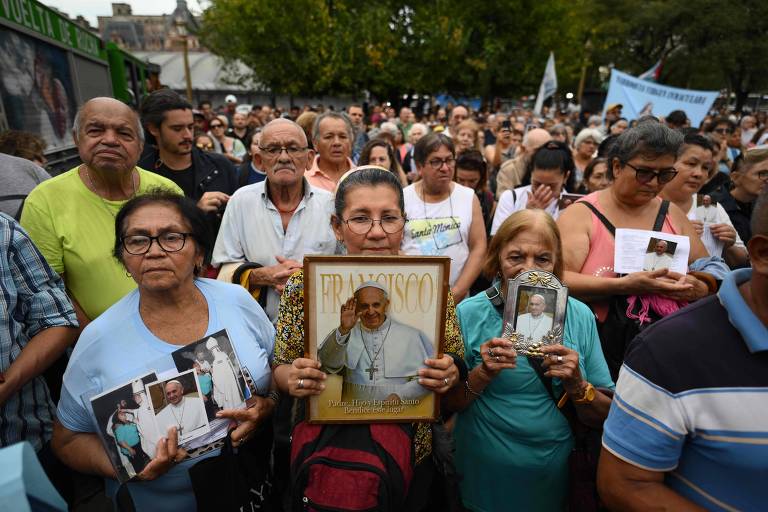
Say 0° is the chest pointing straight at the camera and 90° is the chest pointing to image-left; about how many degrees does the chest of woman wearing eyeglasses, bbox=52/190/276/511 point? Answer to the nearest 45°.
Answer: approximately 0°

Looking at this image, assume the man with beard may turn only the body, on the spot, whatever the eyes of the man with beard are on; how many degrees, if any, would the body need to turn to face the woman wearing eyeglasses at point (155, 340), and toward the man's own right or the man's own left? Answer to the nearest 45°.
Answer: approximately 45° to the man's own right

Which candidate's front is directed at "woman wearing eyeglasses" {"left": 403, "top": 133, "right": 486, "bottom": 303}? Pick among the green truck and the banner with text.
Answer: the banner with text

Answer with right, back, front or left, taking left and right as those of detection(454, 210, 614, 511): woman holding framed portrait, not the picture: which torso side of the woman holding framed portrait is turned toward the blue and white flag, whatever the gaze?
back

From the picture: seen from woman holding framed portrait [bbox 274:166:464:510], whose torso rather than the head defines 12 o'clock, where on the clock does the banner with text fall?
The banner with text is roughly at 7 o'clock from the woman holding framed portrait.

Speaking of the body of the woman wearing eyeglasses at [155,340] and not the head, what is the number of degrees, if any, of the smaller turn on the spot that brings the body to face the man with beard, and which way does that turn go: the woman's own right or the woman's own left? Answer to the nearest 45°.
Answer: approximately 180°

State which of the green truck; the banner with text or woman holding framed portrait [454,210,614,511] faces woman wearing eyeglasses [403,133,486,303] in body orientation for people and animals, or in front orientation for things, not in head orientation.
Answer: the banner with text

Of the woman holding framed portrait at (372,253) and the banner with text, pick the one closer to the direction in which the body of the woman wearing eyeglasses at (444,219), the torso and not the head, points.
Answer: the woman holding framed portrait
